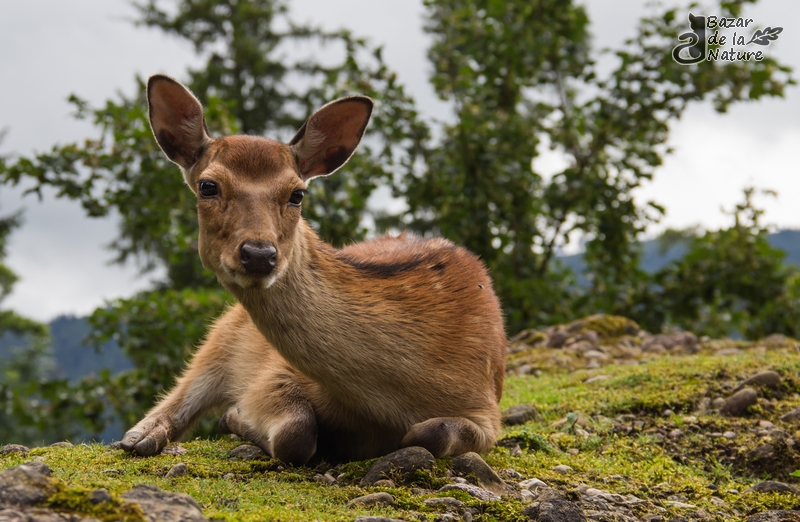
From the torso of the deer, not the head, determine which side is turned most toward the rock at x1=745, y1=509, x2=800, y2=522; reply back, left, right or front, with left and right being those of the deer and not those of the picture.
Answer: left

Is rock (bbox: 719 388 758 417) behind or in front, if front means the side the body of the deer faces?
behind

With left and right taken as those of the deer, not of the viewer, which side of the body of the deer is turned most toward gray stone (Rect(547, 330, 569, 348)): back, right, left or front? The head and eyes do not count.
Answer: back

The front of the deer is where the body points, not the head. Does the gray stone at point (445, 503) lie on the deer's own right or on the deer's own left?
on the deer's own left

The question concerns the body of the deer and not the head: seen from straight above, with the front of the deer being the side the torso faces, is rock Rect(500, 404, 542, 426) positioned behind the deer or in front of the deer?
behind

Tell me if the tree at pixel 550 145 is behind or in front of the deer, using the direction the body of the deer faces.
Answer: behind

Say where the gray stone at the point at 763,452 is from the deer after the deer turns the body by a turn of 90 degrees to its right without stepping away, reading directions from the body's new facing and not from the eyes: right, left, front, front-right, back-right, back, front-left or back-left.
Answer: back-right

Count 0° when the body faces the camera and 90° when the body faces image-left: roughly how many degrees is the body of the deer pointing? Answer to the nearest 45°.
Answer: approximately 45°

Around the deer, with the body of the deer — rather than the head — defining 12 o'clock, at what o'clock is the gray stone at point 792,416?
The gray stone is roughly at 7 o'clock from the deer.

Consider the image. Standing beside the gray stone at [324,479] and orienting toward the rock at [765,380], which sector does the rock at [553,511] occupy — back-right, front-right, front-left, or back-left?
front-right

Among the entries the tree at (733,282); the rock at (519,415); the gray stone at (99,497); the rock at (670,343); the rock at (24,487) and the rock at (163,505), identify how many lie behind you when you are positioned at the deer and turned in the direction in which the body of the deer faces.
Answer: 3

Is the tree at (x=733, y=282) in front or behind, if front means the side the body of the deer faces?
behind

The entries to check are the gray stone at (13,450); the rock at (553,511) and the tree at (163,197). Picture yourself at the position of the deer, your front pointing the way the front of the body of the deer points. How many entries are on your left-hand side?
1
